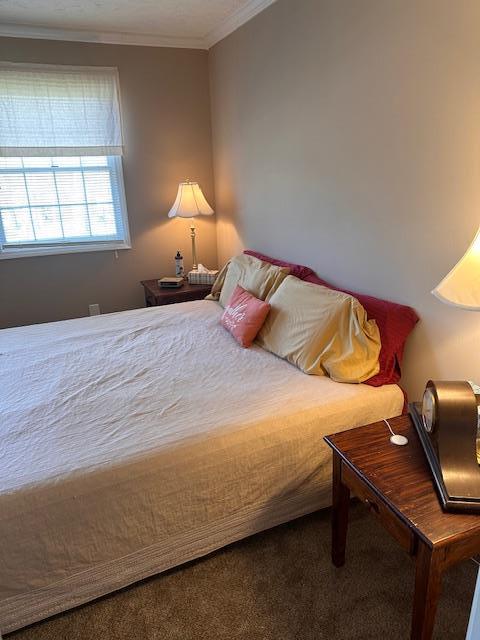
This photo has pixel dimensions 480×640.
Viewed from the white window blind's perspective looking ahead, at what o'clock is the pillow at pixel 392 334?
The pillow is roughly at 11 o'clock from the white window blind.

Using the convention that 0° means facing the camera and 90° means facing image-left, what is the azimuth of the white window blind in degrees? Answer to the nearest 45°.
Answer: approximately 0°

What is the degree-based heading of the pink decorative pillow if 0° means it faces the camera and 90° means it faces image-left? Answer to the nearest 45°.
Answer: approximately 45°

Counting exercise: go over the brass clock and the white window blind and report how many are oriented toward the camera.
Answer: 1

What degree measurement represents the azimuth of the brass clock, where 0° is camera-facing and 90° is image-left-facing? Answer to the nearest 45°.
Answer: approximately 90°

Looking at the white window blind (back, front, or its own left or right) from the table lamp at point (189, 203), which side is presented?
left

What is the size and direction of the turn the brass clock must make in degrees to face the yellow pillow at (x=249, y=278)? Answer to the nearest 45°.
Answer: approximately 45° to its right

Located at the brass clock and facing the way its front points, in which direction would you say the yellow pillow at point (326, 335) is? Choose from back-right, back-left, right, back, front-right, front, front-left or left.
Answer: front-right
